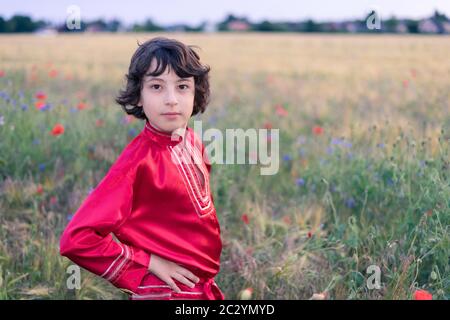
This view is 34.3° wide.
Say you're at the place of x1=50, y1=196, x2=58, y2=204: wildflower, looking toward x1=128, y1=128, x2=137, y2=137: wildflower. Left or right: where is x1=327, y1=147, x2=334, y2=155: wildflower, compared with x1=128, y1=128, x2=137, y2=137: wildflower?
right

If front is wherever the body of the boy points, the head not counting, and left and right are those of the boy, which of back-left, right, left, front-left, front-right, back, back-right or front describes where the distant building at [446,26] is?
left

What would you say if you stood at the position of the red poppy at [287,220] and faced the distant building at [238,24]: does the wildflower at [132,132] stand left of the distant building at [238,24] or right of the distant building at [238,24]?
left

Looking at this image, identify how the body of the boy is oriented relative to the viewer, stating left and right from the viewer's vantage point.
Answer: facing the viewer and to the right of the viewer

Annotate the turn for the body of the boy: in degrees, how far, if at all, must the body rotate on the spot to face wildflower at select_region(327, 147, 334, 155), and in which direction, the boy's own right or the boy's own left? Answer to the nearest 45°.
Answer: approximately 90° to the boy's own left

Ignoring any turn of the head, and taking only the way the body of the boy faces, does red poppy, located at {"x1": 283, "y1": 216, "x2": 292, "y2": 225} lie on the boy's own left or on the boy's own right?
on the boy's own left

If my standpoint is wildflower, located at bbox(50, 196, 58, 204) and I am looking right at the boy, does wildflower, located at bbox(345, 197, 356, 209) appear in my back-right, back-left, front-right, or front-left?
front-left

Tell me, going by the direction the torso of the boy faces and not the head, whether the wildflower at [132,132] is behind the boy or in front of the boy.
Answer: behind

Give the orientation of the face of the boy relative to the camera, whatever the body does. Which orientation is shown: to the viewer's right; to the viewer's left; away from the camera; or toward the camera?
toward the camera

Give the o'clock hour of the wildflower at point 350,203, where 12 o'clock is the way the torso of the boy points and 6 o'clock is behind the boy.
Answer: The wildflower is roughly at 9 o'clock from the boy.
